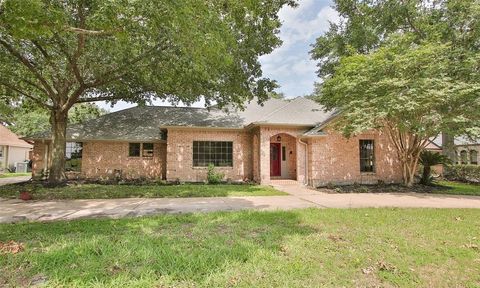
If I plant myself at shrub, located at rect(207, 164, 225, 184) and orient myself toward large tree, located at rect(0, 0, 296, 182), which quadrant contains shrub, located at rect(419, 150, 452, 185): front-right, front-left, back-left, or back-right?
back-left

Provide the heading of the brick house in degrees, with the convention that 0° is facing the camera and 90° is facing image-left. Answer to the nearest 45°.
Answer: approximately 0°

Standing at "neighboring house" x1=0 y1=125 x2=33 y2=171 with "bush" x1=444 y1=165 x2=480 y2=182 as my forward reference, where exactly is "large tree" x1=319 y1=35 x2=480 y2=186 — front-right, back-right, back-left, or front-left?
front-right

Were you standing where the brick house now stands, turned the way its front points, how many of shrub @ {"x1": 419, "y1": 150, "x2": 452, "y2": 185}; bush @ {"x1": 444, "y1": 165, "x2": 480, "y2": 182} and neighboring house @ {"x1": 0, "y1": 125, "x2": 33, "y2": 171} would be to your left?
2

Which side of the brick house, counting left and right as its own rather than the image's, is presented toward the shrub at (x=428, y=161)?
left

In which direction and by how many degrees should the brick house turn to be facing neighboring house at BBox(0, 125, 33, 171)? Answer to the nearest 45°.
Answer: approximately 135° to its right

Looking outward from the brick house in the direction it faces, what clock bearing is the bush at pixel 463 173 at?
The bush is roughly at 9 o'clock from the brick house.
